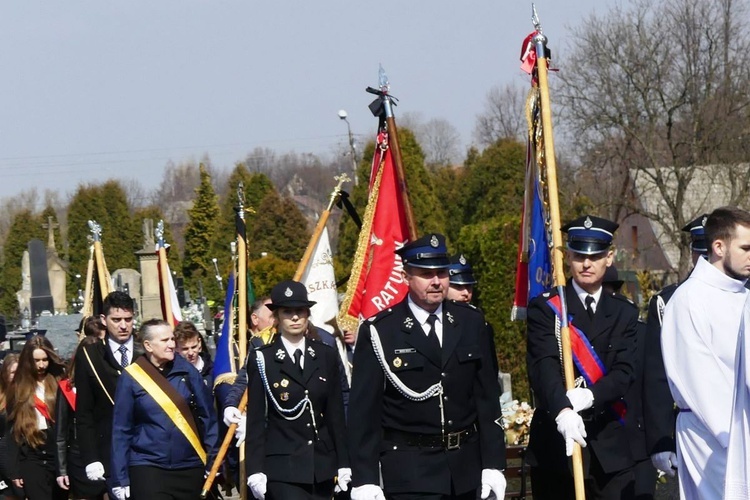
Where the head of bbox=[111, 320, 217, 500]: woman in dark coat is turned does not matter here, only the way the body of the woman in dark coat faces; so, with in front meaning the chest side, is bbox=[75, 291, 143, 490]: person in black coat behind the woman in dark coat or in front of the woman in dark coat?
behind

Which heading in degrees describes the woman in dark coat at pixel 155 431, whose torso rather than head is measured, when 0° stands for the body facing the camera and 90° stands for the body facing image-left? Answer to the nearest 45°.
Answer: approximately 315°

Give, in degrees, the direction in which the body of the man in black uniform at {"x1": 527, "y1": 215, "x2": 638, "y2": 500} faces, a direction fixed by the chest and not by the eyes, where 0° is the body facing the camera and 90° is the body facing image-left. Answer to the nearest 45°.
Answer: approximately 0°

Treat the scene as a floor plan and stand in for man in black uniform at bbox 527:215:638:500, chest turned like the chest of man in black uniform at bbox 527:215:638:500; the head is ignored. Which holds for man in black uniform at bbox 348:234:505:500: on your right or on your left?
on your right

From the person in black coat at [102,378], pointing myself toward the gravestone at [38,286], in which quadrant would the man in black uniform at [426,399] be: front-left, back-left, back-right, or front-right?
back-right
